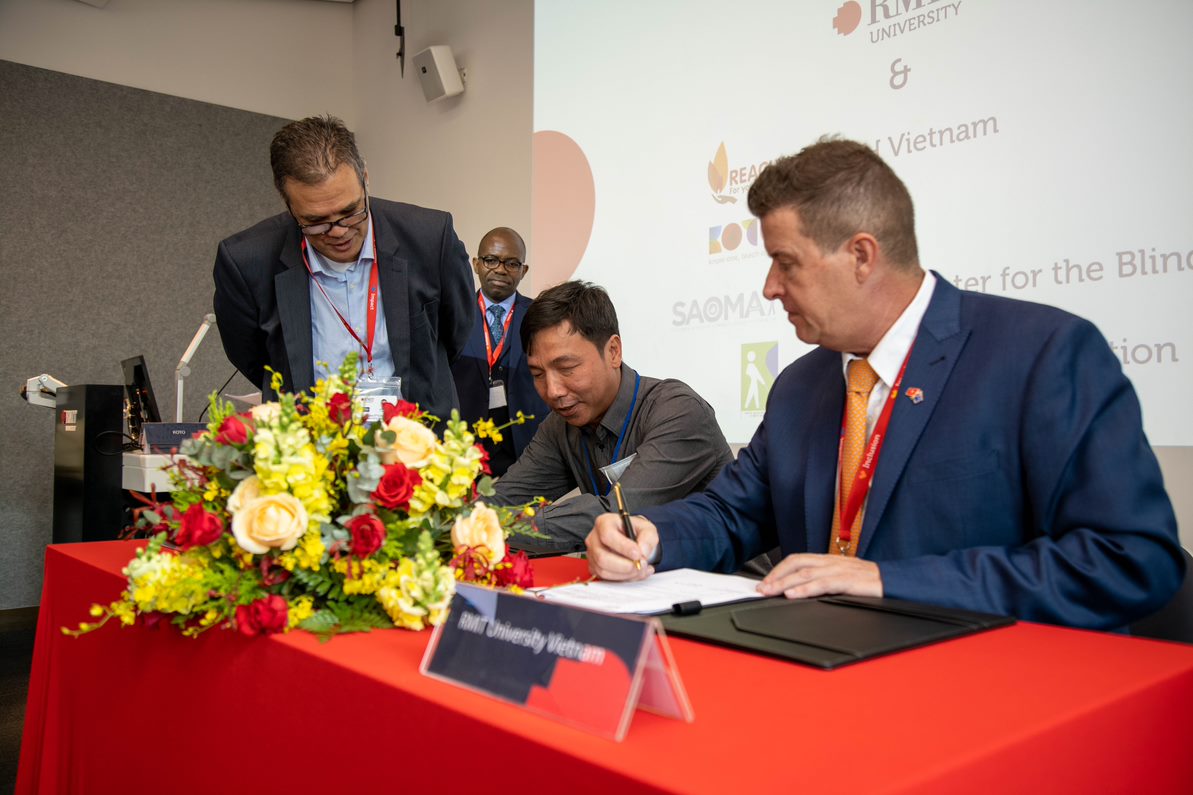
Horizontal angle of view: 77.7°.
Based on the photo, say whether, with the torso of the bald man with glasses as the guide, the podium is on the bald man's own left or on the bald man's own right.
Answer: on the bald man's own right

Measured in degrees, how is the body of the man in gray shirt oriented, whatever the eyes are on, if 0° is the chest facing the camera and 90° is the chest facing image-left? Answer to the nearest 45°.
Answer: approximately 45°

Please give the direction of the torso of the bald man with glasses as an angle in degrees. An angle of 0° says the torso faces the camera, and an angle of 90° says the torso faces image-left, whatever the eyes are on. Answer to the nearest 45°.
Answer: approximately 0°

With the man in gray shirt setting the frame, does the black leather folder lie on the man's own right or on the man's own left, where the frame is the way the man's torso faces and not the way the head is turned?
on the man's own left

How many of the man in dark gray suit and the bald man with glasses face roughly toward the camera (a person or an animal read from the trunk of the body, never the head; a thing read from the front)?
2

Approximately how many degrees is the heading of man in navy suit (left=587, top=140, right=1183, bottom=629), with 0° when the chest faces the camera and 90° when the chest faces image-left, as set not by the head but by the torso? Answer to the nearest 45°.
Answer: approximately 45°

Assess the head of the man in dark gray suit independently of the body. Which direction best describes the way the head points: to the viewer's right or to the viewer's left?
to the viewer's right

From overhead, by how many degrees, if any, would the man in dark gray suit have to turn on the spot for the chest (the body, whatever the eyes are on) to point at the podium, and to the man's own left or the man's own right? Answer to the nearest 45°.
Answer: approximately 135° to the man's own right

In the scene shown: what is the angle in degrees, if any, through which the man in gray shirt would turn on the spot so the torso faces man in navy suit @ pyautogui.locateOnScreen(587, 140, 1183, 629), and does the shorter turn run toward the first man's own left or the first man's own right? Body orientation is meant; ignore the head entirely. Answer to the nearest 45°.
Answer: approximately 90° to the first man's own left

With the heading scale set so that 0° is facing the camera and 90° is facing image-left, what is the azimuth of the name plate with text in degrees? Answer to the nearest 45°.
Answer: approximately 45°

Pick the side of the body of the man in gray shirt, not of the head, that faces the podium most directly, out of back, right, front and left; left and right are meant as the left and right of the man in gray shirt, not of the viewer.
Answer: right

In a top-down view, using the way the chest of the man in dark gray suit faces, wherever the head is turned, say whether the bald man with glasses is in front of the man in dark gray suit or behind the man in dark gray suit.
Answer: behind
